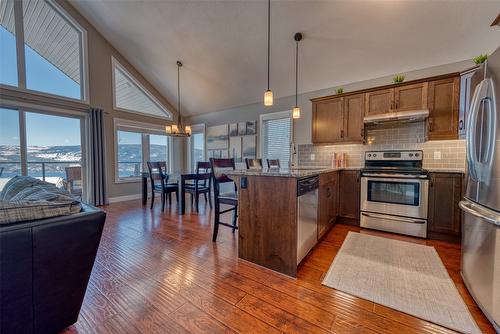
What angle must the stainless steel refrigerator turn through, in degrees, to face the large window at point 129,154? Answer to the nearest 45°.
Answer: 0° — it already faces it

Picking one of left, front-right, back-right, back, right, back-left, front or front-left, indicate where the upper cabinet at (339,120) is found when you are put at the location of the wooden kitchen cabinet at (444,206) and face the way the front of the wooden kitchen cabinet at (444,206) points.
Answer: right

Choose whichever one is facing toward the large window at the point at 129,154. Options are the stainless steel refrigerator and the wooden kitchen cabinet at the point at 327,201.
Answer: the stainless steel refrigerator

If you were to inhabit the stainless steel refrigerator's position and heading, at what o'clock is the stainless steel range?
The stainless steel range is roughly at 2 o'clock from the stainless steel refrigerator.

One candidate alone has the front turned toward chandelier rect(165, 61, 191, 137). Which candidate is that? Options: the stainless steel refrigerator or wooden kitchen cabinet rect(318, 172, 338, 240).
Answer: the stainless steel refrigerator

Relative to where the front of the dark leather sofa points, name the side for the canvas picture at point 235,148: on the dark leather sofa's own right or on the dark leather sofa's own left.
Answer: on the dark leather sofa's own right

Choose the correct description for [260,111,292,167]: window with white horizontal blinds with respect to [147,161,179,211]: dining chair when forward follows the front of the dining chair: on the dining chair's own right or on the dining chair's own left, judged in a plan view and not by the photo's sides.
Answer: on the dining chair's own right

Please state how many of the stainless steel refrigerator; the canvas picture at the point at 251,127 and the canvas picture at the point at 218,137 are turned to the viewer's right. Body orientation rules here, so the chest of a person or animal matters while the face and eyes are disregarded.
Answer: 0

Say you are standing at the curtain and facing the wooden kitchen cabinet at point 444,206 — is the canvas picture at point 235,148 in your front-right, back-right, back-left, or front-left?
front-left

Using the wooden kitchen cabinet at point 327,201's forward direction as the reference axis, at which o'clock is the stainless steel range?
The stainless steel range is roughly at 11 o'clock from the wooden kitchen cabinet.

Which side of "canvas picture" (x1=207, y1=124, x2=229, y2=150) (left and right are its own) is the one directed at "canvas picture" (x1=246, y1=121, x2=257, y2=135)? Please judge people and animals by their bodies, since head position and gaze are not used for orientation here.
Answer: left

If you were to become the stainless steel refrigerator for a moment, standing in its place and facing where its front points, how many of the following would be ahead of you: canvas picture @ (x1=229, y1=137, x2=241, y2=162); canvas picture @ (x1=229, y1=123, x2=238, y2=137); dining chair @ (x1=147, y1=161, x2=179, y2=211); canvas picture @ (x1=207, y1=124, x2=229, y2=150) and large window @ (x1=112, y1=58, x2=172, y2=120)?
5

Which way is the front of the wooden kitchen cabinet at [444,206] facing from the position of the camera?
facing the viewer

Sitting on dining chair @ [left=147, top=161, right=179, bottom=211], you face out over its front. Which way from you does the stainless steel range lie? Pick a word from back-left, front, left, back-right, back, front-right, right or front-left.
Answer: right

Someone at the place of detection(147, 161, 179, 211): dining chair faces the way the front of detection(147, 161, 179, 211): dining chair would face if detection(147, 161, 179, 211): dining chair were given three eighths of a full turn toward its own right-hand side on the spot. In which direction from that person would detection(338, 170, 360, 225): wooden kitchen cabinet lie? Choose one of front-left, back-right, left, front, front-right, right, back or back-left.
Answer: front-left

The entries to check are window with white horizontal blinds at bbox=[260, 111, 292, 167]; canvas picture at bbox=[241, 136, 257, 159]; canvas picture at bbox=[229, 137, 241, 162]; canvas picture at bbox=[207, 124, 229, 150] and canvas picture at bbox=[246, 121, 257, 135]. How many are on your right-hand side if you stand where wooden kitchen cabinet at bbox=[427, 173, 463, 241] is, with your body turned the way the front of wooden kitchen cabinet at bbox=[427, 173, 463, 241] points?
5

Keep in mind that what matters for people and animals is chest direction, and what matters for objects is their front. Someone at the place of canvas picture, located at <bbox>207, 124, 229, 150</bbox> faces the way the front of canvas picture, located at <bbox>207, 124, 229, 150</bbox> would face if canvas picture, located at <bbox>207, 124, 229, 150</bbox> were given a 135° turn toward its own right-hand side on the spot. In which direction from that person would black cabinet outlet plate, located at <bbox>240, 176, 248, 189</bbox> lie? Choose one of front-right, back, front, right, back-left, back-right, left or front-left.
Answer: back

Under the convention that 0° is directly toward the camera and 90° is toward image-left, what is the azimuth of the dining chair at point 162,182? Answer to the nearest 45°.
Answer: approximately 225°

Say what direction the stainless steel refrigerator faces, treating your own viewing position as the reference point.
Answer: facing to the left of the viewer

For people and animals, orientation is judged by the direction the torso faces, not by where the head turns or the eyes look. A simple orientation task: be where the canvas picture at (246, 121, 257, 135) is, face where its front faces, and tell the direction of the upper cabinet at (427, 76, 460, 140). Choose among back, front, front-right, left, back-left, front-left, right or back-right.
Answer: left

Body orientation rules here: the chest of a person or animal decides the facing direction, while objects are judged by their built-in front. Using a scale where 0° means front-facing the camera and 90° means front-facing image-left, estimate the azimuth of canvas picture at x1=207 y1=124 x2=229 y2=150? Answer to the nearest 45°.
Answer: approximately 45°
